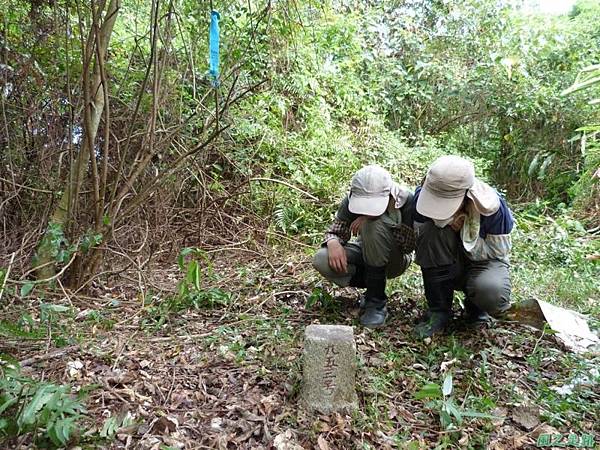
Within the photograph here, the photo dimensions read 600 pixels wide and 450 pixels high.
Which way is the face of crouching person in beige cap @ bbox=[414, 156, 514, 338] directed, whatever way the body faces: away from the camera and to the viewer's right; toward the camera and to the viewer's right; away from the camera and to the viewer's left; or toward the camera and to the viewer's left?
toward the camera and to the viewer's left

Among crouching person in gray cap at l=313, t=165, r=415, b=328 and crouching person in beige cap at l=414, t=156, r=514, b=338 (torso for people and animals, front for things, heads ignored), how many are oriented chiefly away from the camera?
0

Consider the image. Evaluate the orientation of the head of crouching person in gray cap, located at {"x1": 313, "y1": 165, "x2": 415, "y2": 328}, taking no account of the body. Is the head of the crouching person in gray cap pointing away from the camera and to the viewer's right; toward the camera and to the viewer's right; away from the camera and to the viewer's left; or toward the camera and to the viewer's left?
toward the camera and to the viewer's left

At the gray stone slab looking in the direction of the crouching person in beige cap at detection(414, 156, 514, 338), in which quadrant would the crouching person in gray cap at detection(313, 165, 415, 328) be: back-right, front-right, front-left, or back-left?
front-left

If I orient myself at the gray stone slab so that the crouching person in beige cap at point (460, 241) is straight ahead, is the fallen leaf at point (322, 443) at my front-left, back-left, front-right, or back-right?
back-right

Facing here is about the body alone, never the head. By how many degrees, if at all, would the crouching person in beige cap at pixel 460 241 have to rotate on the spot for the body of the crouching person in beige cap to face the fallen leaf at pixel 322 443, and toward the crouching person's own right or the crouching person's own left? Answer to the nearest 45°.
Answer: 0° — they already face it

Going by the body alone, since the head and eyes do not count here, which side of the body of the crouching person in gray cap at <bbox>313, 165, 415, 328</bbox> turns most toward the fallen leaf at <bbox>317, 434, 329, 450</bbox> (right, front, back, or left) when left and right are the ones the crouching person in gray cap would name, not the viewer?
front

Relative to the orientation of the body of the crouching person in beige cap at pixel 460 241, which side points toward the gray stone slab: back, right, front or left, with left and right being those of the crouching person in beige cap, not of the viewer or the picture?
front

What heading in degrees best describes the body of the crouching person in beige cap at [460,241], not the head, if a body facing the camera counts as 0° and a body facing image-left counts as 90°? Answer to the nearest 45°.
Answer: approximately 45°

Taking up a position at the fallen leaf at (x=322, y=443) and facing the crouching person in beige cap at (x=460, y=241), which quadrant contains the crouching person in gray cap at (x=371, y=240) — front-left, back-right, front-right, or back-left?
front-left

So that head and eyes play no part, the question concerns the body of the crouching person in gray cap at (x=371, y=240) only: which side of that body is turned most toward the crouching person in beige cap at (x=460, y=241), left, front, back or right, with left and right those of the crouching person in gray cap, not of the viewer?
left

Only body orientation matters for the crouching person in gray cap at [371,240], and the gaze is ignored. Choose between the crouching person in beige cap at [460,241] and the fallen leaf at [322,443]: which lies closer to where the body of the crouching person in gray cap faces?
the fallen leaf

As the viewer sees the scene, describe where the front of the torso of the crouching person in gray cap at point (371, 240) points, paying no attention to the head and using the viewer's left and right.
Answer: facing the viewer

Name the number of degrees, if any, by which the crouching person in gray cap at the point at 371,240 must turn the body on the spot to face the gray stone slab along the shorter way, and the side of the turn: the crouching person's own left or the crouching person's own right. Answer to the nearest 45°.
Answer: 0° — they already face it
